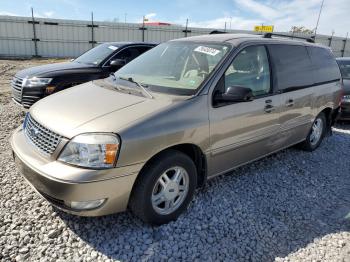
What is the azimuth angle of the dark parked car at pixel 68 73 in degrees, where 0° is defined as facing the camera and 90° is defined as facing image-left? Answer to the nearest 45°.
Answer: approximately 45°

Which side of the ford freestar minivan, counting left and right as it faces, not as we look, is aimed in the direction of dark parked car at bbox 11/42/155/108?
right

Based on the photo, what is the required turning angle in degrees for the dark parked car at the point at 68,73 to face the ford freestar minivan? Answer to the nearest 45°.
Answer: approximately 45° to its left

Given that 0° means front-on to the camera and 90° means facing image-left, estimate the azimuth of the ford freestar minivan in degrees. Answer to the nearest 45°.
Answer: approximately 45°

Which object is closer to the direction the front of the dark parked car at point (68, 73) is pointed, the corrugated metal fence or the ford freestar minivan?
the ford freestar minivan

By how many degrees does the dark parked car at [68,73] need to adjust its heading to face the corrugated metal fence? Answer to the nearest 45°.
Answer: approximately 135° to its right
